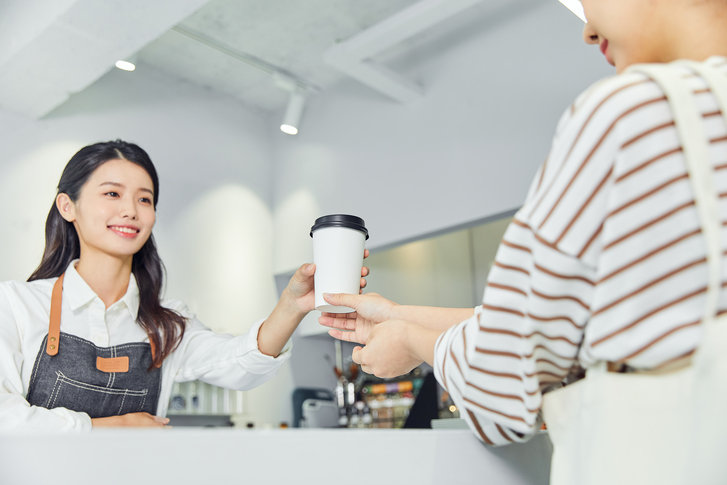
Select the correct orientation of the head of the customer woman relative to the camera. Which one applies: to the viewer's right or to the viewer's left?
to the viewer's left

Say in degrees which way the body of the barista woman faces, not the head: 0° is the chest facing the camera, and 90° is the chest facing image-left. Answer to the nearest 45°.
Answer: approximately 315°

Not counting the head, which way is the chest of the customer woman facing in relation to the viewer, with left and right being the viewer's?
facing away from the viewer and to the left of the viewer

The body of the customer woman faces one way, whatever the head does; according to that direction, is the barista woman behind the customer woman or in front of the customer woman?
in front

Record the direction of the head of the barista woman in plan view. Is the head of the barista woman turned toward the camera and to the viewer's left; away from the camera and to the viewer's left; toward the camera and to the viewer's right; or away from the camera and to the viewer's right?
toward the camera and to the viewer's right
